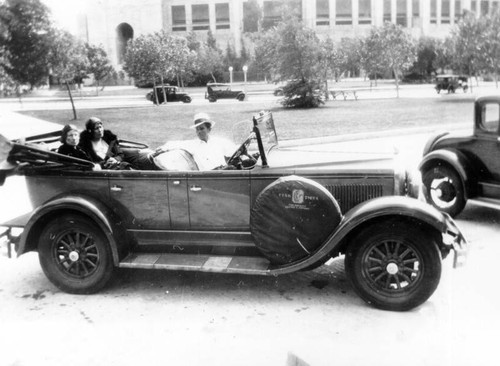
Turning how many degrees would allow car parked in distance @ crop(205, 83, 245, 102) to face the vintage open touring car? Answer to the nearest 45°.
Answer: approximately 90° to its right

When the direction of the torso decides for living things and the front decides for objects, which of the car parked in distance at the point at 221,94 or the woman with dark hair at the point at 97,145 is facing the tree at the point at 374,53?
the car parked in distance

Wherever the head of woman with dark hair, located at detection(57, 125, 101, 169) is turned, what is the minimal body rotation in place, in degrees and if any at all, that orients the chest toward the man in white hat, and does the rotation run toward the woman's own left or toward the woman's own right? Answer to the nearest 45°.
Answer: approximately 45° to the woman's own left

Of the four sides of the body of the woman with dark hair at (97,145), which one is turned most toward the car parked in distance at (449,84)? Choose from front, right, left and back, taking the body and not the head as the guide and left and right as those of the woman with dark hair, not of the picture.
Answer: left

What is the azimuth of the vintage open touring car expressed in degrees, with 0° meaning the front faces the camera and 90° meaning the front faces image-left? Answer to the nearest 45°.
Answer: approximately 270°

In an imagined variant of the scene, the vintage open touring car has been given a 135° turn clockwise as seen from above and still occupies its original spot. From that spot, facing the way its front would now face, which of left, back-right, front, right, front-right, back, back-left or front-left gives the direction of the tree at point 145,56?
back-right

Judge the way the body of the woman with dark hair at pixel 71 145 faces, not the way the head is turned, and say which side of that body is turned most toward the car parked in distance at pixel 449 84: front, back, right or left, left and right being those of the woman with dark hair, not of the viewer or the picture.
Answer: left

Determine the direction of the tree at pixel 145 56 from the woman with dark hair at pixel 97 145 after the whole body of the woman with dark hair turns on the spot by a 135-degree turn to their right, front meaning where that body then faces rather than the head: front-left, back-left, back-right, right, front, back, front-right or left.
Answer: right

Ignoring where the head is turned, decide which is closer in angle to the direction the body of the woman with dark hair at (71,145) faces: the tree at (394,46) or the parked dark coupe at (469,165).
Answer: the parked dark coupe

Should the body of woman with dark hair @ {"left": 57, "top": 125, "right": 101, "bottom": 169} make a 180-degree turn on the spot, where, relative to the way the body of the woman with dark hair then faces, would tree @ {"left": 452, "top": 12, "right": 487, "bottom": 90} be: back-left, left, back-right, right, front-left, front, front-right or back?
right
